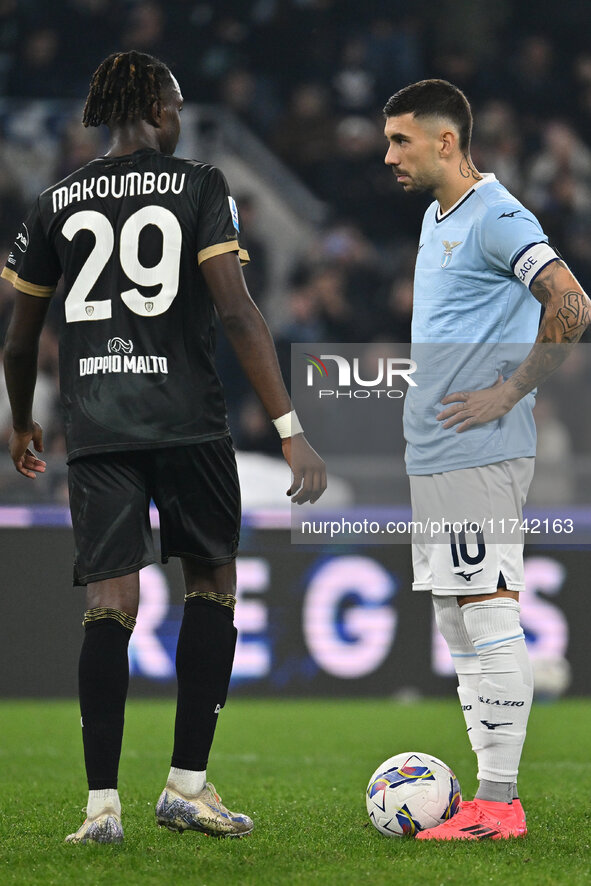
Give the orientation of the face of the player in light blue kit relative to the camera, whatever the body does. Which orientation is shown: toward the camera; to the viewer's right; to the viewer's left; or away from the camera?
to the viewer's left

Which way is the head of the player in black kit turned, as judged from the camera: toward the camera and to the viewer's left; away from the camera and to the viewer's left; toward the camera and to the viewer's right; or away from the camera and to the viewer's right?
away from the camera and to the viewer's right

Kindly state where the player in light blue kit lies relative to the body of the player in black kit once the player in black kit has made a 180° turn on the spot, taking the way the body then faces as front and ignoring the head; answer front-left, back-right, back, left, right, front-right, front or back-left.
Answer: left

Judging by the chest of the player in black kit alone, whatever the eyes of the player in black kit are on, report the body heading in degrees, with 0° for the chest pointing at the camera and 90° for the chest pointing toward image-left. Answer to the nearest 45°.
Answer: approximately 180°
